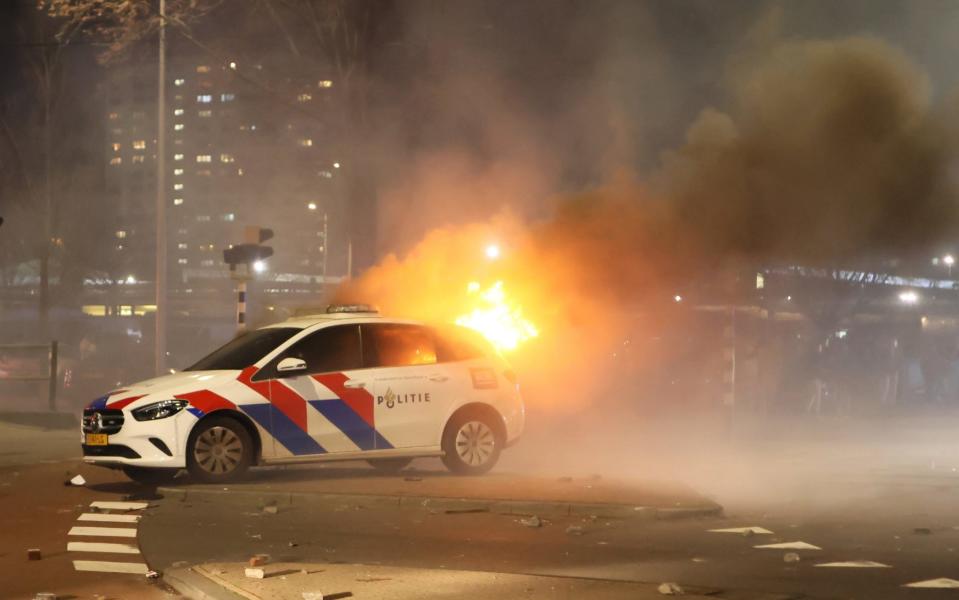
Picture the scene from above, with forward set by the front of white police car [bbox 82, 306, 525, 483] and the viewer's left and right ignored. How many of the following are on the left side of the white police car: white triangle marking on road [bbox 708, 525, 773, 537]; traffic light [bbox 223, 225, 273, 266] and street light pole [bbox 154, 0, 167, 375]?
1

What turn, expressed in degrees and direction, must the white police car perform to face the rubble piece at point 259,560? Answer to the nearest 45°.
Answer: approximately 45° to its left

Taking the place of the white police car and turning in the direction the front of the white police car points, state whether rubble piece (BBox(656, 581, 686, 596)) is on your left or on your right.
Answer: on your left

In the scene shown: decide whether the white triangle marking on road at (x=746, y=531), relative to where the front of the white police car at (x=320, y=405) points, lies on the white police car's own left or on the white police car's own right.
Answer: on the white police car's own left

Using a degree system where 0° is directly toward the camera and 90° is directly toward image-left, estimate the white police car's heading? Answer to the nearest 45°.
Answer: approximately 45°

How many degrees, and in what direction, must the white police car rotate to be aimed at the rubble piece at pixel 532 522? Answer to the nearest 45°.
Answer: approximately 90° to its left

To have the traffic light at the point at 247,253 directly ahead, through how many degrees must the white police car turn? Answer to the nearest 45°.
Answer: approximately 135° to its right
